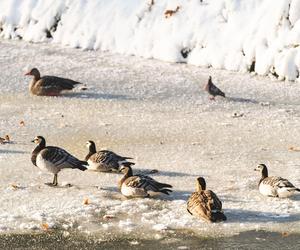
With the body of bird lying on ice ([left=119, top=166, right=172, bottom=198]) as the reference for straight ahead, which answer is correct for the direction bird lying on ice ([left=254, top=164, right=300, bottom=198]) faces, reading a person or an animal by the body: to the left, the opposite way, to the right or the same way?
the same way

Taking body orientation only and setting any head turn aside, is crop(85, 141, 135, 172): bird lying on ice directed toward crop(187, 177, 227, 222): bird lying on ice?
no

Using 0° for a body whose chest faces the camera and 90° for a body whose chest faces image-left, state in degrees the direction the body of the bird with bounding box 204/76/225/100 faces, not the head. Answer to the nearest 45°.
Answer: approximately 90°

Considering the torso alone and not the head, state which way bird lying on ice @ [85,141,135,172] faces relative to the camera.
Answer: to the viewer's left

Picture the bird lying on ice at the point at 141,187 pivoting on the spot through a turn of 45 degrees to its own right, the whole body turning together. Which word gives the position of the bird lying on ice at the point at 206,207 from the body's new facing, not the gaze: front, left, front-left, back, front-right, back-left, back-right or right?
back

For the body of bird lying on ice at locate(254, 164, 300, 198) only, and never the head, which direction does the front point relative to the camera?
to the viewer's left

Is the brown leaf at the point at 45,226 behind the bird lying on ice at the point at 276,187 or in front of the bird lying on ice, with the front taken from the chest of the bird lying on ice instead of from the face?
in front

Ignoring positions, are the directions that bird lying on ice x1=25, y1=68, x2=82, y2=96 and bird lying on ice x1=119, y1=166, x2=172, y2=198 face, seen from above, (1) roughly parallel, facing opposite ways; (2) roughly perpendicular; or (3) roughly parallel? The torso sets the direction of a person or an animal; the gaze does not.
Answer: roughly parallel

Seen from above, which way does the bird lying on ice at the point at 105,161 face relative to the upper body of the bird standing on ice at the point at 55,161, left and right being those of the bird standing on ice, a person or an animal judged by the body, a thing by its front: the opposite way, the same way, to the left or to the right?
the same way

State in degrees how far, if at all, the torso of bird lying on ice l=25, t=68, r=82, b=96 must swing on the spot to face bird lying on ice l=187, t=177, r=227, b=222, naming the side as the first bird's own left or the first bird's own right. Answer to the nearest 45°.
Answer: approximately 90° to the first bird's own left

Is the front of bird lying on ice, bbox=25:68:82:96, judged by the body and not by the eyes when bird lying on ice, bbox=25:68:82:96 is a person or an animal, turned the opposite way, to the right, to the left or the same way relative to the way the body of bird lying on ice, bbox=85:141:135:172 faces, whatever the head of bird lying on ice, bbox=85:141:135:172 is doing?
the same way

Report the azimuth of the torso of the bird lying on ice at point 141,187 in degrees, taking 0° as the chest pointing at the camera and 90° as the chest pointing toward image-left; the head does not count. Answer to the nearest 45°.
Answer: approximately 90°

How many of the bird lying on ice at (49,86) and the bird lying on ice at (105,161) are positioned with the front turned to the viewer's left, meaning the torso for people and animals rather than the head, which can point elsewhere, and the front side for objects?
2

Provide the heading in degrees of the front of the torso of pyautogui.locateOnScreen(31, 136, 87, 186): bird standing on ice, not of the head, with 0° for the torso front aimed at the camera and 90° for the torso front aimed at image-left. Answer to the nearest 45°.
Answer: approximately 90°

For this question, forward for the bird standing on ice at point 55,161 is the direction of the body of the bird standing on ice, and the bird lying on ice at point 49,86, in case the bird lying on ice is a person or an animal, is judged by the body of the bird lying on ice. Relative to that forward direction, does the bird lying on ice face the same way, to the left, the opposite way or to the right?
the same way

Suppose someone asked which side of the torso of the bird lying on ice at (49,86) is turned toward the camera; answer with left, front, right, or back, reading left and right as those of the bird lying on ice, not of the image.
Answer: left
